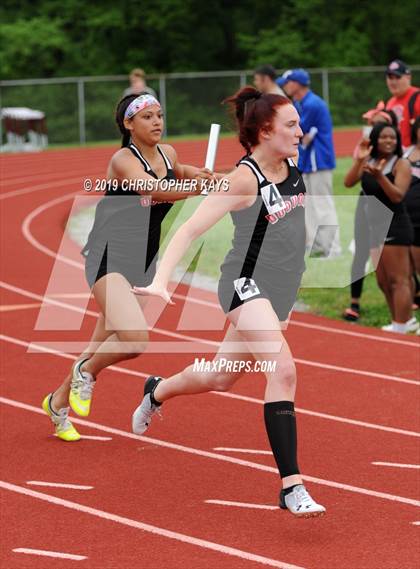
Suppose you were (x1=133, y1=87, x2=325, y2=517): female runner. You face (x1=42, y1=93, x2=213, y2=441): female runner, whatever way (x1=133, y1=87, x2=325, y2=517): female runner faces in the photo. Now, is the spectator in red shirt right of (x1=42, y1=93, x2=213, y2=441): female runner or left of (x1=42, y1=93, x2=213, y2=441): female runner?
right

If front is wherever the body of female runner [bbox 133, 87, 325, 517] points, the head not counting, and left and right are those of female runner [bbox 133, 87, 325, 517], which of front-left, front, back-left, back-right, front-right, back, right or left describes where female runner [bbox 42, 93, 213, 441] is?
back

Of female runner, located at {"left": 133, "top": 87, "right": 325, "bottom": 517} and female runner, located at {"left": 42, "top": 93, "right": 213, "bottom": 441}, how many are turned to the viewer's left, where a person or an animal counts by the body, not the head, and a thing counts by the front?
0

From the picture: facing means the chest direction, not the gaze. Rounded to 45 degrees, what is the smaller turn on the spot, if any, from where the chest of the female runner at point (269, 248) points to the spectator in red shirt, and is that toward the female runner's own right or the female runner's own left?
approximately 135° to the female runner's own left

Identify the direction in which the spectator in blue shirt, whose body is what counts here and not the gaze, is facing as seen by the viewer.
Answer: to the viewer's left

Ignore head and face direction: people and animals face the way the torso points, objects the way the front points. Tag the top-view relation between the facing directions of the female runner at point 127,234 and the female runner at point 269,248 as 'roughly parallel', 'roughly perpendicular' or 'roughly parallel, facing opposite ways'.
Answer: roughly parallel

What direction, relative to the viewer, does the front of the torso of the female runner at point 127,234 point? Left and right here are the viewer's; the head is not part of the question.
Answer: facing the viewer and to the right of the viewer

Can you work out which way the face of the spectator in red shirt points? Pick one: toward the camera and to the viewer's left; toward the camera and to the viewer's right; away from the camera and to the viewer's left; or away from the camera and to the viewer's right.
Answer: toward the camera and to the viewer's left

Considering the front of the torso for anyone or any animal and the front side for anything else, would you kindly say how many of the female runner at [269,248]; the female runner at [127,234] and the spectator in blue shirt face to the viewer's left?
1

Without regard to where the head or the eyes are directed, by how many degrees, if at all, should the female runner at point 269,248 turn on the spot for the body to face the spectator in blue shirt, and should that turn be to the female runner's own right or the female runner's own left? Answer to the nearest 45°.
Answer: approximately 135° to the female runner's own left

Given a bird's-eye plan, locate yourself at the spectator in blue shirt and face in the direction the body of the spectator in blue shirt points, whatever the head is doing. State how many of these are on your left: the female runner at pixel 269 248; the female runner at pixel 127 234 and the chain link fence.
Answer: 2

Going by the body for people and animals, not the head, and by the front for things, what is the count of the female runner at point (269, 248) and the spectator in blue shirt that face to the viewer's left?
1
